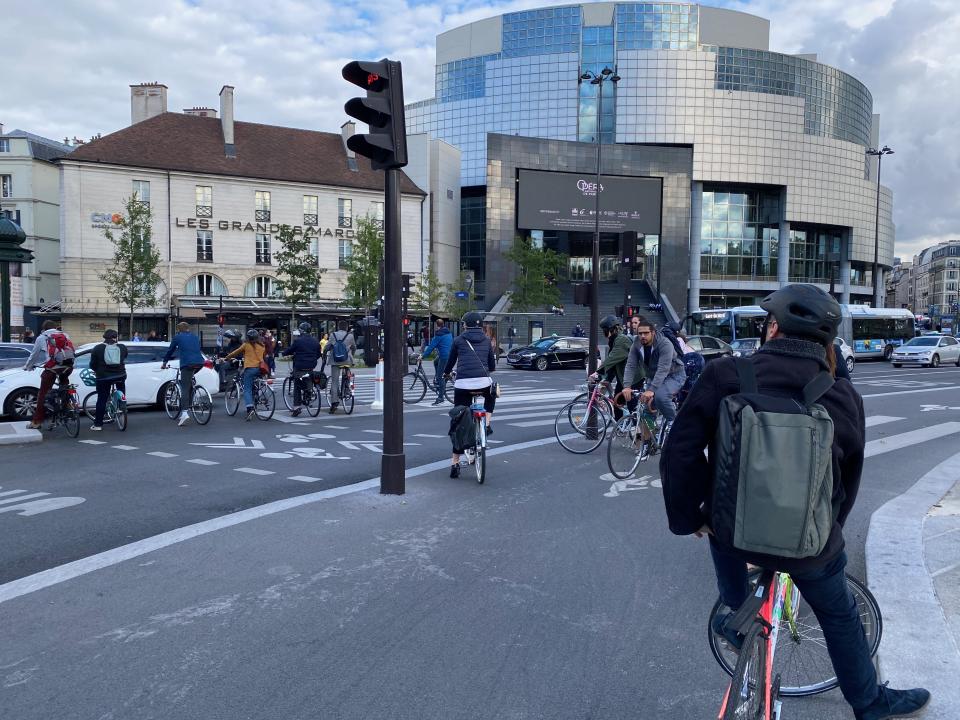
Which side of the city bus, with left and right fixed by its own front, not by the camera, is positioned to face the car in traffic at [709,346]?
front

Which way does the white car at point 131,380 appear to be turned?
to the viewer's left

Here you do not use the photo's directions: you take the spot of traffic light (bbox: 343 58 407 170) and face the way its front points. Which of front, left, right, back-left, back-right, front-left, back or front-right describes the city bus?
back

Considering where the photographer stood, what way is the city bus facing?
facing the viewer and to the left of the viewer

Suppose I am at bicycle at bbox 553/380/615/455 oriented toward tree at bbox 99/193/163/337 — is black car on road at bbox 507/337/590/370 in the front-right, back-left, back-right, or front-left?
front-right

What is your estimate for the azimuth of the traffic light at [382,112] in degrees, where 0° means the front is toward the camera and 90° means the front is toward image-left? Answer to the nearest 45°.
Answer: approximately 45°

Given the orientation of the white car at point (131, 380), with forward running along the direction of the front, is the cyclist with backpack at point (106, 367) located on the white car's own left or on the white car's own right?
on the white car's own left

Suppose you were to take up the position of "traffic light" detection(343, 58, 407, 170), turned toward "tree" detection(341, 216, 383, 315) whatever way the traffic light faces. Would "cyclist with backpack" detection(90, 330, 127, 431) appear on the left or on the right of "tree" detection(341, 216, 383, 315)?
left

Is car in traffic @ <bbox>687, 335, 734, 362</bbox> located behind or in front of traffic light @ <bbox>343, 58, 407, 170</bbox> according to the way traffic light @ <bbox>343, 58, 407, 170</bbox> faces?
behind

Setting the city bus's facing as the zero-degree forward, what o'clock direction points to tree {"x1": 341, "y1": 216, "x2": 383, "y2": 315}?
The tree is roughly at 1 o'clock from the city bus.

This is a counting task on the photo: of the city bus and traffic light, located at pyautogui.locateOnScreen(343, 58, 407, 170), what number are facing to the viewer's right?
0

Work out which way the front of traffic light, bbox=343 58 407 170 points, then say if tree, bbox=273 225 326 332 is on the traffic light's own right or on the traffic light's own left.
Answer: on the traffic light's own right

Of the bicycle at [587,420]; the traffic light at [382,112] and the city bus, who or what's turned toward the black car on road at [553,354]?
the city bus

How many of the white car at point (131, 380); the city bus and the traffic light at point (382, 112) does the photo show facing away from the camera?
0

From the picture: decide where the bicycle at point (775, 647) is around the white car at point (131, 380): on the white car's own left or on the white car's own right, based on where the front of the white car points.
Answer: on the white car's own left
